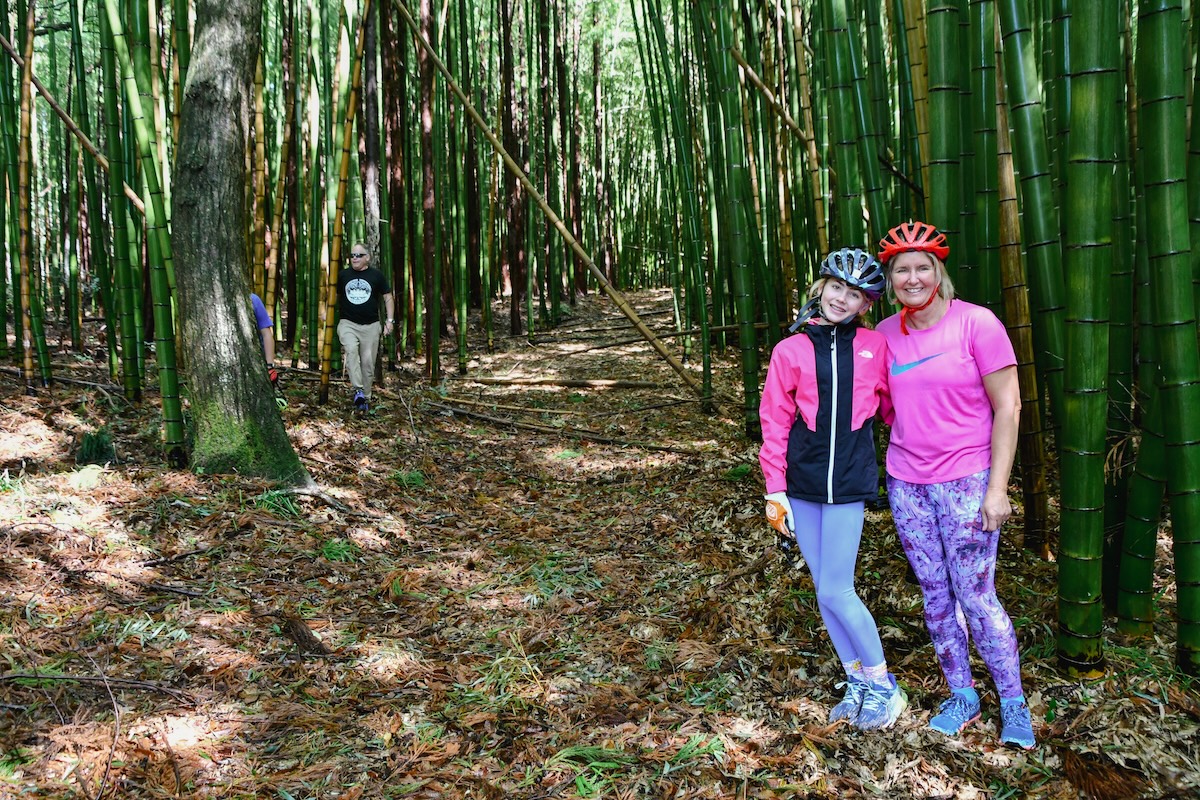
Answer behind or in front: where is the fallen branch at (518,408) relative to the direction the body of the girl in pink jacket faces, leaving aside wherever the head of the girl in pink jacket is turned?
behind

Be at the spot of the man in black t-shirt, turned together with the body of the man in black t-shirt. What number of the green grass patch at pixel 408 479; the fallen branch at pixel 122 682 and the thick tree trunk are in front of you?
3

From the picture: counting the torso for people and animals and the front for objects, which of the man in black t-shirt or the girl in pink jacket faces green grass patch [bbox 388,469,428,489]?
the man in black t-shirt

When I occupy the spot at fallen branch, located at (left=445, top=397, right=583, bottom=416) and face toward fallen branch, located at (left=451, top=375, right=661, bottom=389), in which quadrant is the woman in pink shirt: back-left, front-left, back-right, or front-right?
back-right

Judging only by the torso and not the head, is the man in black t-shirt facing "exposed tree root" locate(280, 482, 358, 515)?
yes

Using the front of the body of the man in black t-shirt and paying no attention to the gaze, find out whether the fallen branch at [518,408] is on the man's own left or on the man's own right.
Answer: on the man's own left

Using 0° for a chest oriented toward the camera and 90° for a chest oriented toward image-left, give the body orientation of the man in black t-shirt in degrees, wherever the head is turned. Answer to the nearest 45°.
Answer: approximately 0°

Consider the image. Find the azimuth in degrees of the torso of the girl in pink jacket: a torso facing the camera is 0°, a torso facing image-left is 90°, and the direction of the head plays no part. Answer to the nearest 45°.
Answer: approximately 0°

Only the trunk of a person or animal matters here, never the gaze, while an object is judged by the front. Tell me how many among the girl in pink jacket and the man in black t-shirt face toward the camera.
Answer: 2

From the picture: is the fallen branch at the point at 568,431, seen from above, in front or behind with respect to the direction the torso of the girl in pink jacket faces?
behind
